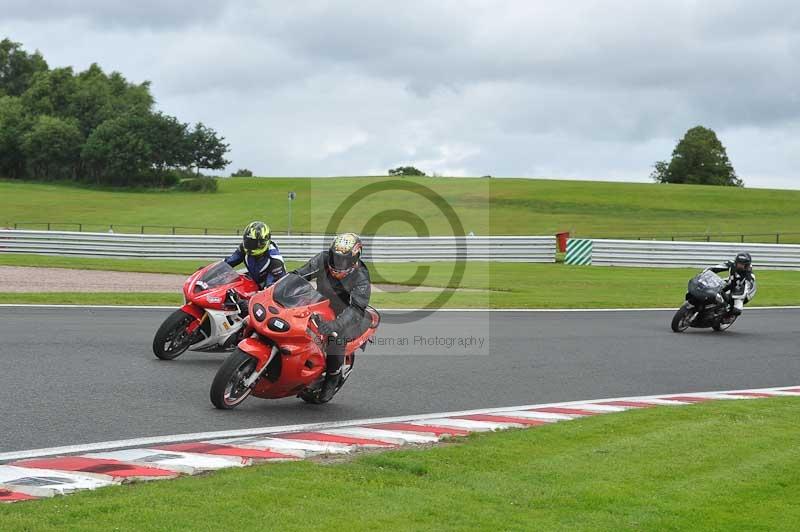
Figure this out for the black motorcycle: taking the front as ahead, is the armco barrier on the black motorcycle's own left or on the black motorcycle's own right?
on the black motorcycle's own right

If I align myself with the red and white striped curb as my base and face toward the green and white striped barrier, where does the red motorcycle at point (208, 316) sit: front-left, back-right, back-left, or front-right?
front-left

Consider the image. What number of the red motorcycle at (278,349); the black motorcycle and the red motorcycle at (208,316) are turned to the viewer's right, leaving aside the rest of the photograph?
0

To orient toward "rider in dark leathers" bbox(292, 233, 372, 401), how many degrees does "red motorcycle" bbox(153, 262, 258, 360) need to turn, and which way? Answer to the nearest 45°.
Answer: approximately 90° to its left

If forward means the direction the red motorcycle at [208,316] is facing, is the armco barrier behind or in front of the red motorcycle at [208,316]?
behind

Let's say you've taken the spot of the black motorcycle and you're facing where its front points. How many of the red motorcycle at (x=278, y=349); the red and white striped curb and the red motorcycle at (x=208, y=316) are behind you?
0

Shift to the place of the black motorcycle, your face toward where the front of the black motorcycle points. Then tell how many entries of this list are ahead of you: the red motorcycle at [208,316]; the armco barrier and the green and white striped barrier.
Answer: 1

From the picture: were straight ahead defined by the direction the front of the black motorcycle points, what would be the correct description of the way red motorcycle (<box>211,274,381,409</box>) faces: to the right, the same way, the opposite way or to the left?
the same way

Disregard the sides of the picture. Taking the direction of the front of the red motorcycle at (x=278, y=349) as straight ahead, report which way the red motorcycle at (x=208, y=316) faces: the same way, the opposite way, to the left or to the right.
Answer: the same way

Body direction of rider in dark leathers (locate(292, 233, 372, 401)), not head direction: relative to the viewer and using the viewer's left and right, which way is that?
facing the viewer and to the left of the viewer

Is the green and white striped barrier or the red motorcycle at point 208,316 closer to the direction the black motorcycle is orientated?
the red motorcycle

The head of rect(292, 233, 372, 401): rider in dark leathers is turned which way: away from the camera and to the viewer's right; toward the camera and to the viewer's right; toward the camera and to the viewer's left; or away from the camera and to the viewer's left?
toward the camera and to the viewer's left

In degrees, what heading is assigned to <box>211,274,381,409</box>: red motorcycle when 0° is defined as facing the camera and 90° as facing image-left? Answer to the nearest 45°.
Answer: approximately 45°

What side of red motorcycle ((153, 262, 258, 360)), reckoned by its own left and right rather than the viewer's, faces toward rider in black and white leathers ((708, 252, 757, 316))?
back

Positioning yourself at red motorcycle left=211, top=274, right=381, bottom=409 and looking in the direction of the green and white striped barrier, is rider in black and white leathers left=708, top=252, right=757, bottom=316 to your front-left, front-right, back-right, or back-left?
front-right

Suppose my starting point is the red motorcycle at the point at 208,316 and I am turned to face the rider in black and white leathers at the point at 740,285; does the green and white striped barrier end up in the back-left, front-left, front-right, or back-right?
front-left

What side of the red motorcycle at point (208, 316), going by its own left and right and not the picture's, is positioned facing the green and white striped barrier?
back

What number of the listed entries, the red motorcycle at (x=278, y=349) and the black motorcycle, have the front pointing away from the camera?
0

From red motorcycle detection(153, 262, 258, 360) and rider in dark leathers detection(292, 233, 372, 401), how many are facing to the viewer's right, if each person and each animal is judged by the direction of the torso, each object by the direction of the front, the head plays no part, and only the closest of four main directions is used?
0

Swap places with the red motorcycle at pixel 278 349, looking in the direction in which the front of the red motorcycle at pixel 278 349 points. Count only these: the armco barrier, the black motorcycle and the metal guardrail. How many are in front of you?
0

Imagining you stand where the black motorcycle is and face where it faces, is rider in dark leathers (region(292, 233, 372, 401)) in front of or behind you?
in front
